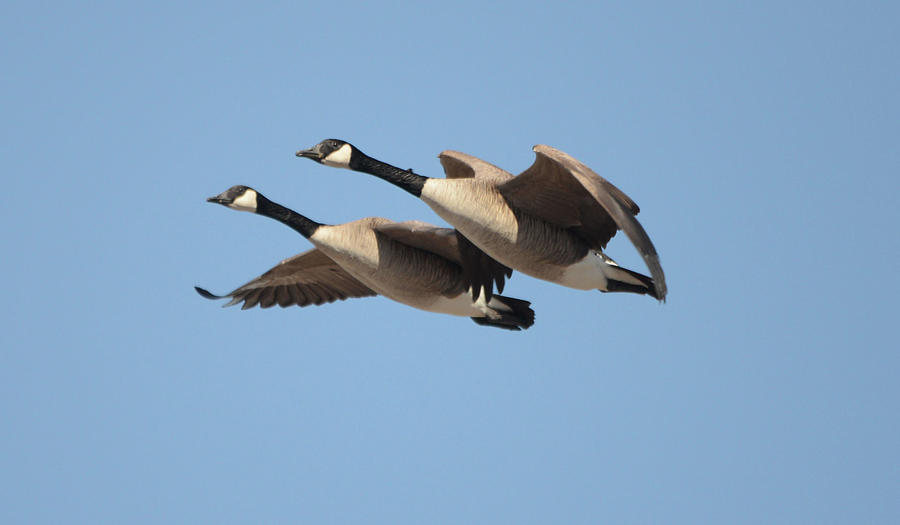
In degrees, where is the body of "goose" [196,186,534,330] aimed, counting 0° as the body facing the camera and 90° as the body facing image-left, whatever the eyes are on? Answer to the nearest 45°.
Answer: approximately 90°
